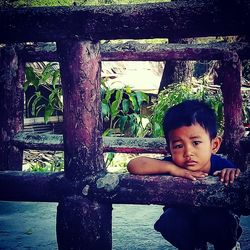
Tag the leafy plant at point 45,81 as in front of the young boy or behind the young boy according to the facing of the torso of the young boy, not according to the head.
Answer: behind

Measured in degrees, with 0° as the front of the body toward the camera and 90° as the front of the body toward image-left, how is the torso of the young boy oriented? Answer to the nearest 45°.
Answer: approximately 0°
